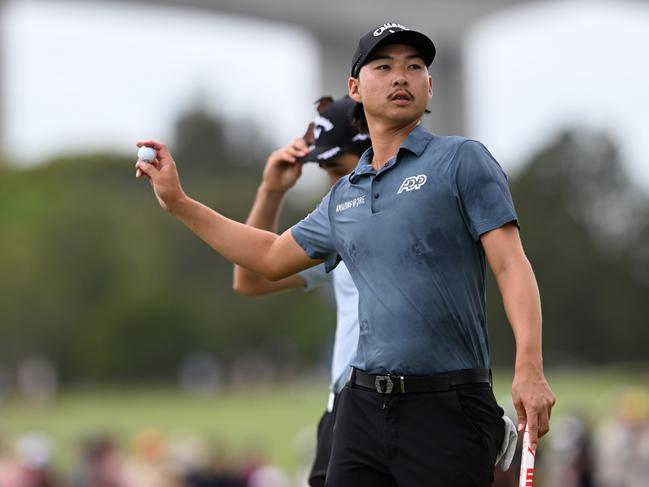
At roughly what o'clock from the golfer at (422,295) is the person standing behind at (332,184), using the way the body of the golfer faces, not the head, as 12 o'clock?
The person standing behind is roughly at 4 o'clock from the golfer.

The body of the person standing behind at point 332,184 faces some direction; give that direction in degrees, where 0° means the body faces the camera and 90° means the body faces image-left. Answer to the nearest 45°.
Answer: approximately 45°

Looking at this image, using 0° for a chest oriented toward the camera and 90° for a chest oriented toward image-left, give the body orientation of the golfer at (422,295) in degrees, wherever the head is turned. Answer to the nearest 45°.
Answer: approximately 45°

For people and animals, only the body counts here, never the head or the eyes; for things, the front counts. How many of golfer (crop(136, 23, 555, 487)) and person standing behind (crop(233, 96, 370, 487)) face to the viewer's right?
0

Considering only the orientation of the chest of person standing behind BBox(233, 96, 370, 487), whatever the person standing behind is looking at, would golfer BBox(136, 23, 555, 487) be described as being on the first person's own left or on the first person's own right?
on the first person's own left
